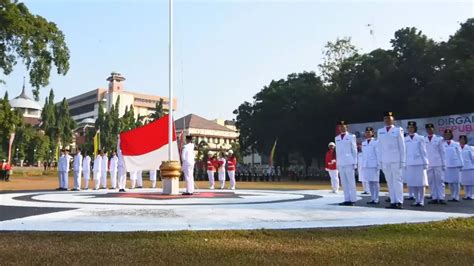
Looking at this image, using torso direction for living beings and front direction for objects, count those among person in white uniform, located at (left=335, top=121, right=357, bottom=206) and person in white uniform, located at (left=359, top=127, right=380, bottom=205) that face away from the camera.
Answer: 0

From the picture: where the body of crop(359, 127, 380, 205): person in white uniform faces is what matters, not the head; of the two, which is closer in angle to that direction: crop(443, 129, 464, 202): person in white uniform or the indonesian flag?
the indonesian flag

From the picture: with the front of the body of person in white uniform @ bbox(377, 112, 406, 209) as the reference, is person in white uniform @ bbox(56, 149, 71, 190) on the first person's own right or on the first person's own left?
on the first person's own right

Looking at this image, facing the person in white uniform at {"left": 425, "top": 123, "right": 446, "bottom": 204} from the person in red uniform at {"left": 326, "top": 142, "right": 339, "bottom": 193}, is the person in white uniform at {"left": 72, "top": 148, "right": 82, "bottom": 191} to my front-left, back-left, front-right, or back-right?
back-right

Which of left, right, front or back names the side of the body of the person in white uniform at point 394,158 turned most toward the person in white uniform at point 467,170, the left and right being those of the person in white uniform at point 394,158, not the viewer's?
back

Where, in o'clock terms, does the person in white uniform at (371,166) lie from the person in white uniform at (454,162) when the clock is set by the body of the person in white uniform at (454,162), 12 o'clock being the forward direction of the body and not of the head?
the person in white uniform at (371,166) is roughly at 12 o'clock from the person in white uniform at (454,162).

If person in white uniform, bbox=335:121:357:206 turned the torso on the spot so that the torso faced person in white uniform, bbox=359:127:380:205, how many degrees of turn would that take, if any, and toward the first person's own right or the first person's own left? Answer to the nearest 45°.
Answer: approximately 135° to the first person's own right

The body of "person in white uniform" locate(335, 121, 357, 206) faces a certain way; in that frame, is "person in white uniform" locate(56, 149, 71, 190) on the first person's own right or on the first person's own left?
on the first person's own right

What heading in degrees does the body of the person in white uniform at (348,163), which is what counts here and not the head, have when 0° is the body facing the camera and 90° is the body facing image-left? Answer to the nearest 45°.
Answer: approximately 45°
